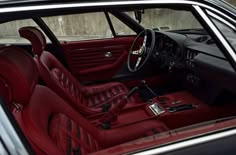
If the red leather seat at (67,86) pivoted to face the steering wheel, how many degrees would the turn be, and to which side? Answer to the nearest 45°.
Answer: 0° — it already faces it

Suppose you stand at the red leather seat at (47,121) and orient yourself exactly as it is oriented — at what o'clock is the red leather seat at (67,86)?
the red leather seat at (67,86) is roughly at 9 o'clock from the red leather seat at (47,121).

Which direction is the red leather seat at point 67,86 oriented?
to the viewer's right

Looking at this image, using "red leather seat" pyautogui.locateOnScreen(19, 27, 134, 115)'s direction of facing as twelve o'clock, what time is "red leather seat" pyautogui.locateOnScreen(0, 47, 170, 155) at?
"red leather seat" pyautogui.locateOnScreen(0, 47, 170, 155) is roughly at 3 o'clock from "red leather seat" pyautogui.locateOnScreen(19, 27, 134, 115).

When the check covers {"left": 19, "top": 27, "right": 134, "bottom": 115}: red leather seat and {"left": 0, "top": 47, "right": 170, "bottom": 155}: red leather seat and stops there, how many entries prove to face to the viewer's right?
2

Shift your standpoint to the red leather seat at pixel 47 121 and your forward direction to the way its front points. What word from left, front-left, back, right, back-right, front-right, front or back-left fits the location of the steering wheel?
front-left

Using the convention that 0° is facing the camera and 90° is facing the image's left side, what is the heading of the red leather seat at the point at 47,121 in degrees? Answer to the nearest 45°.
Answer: approximately 270°

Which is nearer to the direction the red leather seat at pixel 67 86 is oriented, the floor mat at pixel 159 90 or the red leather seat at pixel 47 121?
the floor mat

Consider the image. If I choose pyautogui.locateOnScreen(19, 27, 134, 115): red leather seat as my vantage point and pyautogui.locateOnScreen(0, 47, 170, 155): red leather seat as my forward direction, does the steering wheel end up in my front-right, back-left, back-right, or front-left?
back-left

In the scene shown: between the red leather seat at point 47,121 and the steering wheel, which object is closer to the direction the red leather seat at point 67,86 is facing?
the steering wheel
